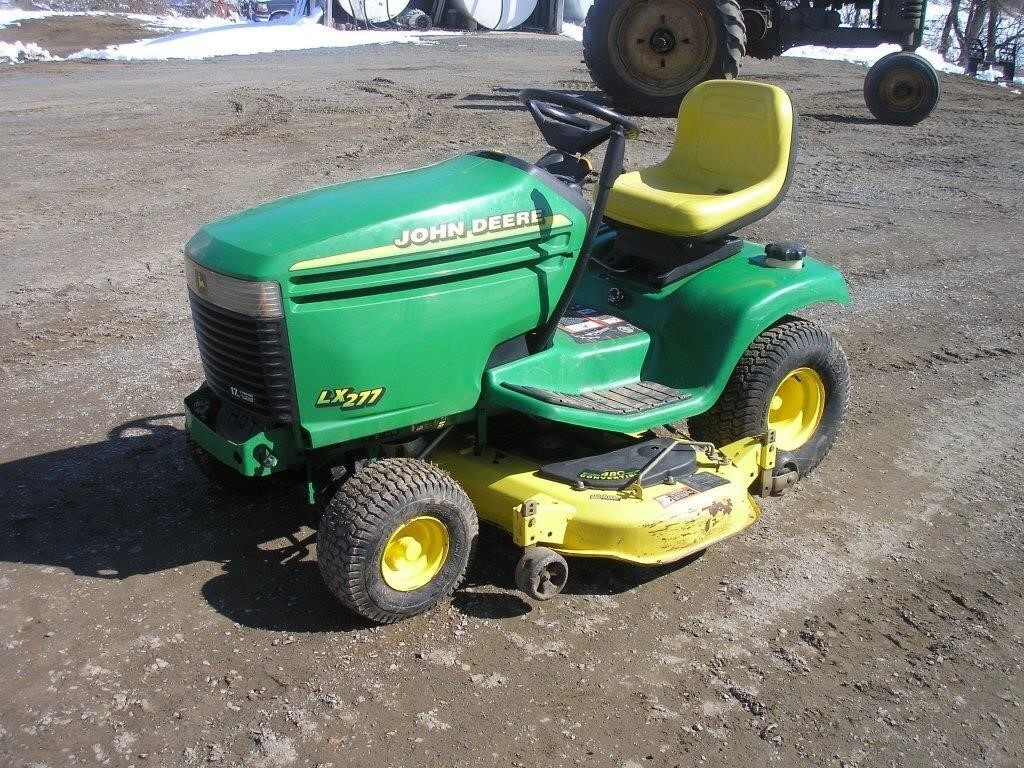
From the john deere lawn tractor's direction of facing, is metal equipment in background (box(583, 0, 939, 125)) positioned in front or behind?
behind

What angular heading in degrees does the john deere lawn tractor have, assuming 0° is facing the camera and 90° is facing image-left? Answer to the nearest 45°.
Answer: approximately 45°
